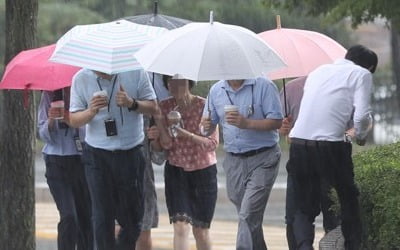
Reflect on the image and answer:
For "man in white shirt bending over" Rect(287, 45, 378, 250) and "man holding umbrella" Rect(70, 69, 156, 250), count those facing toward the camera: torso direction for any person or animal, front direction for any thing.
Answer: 1

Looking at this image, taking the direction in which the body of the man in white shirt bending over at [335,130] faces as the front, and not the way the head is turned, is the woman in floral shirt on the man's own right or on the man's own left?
on the man's own left

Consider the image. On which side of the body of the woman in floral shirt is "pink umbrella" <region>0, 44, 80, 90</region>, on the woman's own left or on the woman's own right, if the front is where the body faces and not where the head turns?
on the woman's own right

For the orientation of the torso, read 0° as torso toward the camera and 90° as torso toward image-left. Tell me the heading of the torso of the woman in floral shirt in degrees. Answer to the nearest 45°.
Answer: approximately 0°

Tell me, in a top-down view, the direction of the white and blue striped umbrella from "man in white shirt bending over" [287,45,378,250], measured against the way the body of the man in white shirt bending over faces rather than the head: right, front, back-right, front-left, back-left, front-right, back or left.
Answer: back-left

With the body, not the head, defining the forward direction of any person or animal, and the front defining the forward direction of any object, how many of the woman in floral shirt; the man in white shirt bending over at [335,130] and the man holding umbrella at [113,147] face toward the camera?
2

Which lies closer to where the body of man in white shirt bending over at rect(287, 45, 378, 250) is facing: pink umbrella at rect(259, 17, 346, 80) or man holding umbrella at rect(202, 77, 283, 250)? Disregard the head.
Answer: the pink umbrella

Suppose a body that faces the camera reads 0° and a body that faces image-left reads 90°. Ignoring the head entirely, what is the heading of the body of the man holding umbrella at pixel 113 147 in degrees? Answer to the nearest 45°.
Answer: approximately 0°

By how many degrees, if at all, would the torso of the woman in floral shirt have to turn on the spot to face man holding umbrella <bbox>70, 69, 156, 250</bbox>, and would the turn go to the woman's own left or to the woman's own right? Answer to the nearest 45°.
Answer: approximately 45° to the woman's own right

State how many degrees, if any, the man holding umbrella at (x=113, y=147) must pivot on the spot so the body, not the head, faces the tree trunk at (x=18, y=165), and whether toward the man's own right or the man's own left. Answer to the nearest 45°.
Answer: approximately 135° to the man's own right
